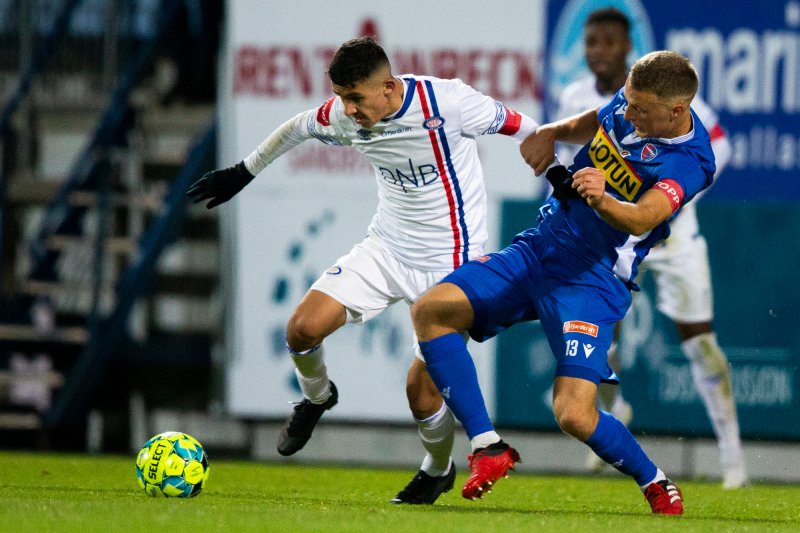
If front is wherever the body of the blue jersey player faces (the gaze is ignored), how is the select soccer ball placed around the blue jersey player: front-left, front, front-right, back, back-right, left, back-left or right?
front-right

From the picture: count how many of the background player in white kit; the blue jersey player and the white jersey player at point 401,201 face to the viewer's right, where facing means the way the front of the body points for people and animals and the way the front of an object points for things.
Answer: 0

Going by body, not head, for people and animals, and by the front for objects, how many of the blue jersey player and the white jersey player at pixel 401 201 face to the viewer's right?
0

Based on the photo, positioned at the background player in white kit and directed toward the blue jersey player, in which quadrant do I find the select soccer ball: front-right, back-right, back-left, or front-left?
front-right

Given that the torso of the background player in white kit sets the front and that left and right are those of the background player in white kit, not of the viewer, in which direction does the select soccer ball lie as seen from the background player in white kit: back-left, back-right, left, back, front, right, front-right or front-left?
front-right

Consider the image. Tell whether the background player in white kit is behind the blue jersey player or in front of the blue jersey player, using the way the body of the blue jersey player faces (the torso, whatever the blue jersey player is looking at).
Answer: behind

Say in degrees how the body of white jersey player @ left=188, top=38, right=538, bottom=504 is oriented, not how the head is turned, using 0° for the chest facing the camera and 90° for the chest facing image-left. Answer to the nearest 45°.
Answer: approximately 45°

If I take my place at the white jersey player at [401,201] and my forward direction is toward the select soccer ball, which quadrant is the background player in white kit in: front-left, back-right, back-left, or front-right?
back-right

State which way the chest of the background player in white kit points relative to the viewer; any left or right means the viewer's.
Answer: facing the viewer

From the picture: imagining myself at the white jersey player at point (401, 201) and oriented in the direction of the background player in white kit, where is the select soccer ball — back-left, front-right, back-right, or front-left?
back-left

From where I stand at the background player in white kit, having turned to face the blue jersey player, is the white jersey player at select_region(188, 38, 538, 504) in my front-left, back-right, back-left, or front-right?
front-right

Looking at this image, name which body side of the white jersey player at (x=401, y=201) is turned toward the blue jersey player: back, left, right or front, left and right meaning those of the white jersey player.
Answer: left

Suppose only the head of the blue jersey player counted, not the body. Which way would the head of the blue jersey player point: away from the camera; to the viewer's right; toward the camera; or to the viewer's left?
to the viewer's left

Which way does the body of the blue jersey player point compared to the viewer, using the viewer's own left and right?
facing the viewer and to the left of the viewer
